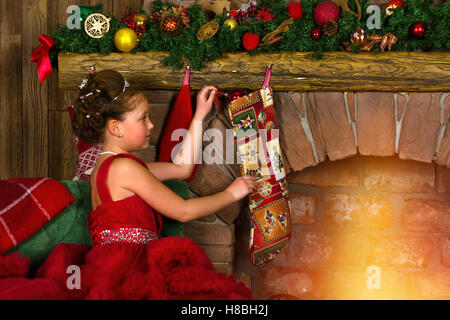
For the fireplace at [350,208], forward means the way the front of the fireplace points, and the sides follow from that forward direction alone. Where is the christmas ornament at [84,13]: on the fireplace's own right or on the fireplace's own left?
on the fireplace's own right

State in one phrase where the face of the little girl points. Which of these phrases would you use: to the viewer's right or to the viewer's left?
to the viewer's right

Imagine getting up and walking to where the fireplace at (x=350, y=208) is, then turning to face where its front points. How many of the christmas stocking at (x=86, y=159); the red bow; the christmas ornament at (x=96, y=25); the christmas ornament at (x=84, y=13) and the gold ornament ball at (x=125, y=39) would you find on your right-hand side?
5

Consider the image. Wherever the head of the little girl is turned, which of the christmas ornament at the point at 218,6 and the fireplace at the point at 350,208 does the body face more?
the fireplace

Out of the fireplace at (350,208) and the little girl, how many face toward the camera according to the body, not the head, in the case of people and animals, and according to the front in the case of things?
1

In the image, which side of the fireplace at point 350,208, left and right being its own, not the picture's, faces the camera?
front

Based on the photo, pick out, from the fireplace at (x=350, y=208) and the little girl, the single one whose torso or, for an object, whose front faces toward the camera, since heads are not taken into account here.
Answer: the fireplace

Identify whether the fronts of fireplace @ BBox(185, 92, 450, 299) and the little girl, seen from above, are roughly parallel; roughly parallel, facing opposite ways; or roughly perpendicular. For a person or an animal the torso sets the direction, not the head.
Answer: roughly perpendicular

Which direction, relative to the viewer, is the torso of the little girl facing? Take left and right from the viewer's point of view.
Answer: facing to the right of the viewer
